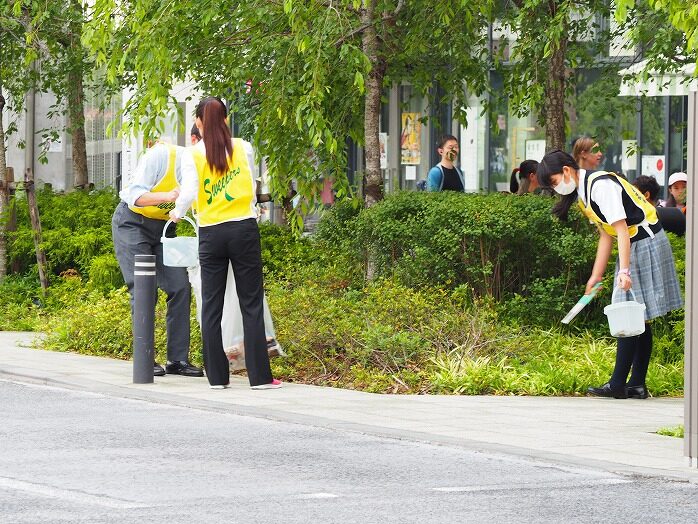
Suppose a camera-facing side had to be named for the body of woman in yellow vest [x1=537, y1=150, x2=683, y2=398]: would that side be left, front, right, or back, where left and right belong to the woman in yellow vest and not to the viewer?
left

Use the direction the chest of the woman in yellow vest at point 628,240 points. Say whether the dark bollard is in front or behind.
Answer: in front

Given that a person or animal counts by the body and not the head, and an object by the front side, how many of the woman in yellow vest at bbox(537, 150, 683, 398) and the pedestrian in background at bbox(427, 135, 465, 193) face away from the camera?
0

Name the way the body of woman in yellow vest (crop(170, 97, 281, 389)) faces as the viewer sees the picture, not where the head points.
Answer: away from the camera

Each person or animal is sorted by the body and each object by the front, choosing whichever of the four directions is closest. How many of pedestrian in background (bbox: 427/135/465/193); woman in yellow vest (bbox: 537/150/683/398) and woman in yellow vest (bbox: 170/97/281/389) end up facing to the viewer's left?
1

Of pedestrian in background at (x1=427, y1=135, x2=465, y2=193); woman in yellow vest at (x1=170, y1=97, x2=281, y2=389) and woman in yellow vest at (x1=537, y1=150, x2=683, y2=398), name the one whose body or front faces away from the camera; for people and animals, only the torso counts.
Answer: woman in yellow vest at (x1=170, y1=97, x2=281, y2=389)

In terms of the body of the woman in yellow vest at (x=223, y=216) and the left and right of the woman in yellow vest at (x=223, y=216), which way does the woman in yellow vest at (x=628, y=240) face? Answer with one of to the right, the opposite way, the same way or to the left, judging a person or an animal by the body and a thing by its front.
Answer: to the left

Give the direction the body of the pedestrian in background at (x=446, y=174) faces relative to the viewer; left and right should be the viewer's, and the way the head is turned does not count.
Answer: facing the viewer and to the right of the viewer

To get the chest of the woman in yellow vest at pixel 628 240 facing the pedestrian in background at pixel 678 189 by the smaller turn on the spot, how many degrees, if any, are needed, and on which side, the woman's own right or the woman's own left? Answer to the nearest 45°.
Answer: approximately 90° to the woman's own right

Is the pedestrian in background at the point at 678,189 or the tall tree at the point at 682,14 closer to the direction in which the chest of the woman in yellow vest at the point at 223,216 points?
the pedestrian in background
